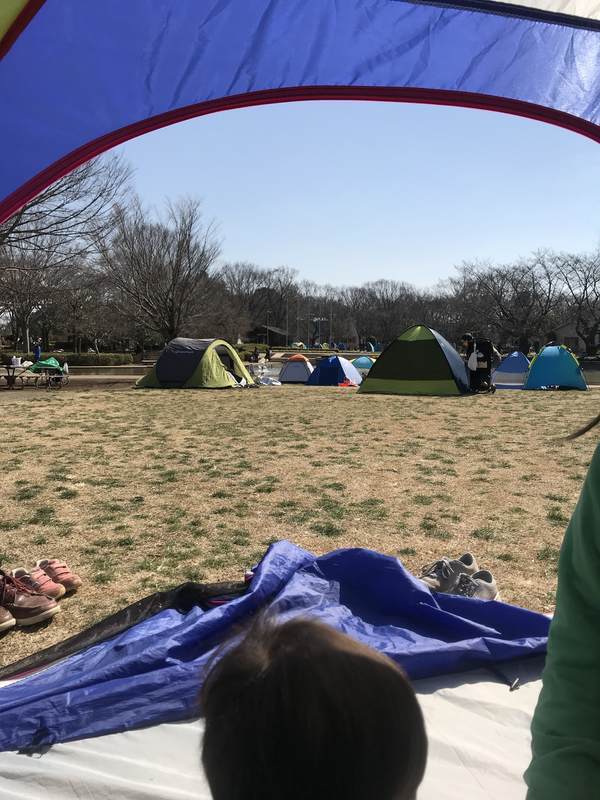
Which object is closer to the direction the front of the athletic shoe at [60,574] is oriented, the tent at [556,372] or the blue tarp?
the blue tarp

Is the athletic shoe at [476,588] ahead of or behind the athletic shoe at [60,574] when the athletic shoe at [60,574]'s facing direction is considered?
ahead

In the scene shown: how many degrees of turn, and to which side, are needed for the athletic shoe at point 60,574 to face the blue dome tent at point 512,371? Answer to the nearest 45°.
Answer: approximately 90° to its left

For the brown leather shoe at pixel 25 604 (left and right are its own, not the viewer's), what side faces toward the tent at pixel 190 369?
left

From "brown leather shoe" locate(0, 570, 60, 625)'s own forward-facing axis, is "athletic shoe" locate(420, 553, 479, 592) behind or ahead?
ahead

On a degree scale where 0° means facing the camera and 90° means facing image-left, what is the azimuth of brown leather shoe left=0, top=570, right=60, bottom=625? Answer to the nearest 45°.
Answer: approximately 270°

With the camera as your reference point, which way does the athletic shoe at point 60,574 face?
facing the viewer and to the right of the viewer

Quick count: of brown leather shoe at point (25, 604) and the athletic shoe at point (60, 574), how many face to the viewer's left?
0

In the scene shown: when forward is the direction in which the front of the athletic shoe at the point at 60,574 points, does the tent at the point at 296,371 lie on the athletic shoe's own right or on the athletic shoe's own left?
on the athletic shoe's own left

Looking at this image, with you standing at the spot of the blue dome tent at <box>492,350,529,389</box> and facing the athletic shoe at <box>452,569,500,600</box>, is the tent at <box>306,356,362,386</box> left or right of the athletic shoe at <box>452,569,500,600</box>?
right

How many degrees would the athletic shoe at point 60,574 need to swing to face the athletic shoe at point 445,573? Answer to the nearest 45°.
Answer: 0° — it already faces it
